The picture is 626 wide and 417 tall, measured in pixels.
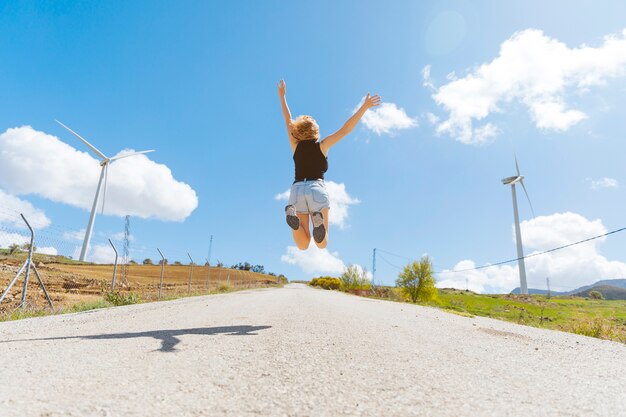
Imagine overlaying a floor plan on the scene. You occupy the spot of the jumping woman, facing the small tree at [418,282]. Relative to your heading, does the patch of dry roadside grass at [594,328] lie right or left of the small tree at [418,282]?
right

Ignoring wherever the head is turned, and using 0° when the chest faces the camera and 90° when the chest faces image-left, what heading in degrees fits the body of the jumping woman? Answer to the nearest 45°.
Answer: approximately 180°

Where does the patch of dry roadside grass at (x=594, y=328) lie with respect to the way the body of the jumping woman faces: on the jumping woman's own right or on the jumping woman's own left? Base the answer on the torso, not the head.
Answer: on the jumping woman's own right

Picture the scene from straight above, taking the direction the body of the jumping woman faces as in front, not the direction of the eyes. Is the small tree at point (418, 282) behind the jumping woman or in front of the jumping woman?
in front

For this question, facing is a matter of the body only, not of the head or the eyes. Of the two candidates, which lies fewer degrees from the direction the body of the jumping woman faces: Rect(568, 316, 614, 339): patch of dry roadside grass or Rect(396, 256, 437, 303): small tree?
the small tree

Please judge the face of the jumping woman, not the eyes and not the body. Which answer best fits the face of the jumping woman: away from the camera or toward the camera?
away from the camera
